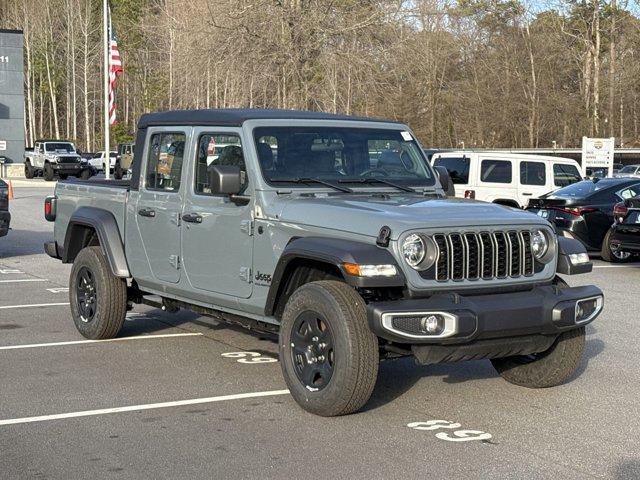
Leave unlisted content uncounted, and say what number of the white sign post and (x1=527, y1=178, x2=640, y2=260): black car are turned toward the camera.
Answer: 1

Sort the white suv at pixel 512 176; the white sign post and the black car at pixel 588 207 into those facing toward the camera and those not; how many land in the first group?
1

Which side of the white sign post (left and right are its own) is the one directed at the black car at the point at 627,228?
front

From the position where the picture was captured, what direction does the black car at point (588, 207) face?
facing away from the viewer and to the right of the viewer

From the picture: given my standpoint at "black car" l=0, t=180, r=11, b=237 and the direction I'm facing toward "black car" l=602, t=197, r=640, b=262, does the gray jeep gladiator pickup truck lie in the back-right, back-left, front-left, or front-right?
front-right

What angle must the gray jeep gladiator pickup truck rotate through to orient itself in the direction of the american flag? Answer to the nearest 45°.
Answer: approximately 135° to its left

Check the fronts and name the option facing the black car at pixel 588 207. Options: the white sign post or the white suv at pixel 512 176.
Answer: the white sign post

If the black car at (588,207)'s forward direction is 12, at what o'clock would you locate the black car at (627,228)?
the black car at (627,228) is roughly at 4 o'clock from the black car at (588,207).

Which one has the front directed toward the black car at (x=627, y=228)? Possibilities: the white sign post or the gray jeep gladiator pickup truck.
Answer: the white sign post

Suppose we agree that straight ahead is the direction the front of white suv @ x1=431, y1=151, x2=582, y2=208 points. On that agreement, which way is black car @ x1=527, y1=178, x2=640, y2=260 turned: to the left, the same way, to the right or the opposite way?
the same way

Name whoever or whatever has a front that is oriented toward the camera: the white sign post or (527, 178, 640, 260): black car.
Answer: the white sign post

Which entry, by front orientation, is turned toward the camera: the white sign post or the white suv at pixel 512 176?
the white sign post

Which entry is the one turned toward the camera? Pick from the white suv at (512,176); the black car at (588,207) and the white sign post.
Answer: the white sign post

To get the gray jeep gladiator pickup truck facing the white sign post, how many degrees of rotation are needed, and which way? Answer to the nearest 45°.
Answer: approximately 135° to its left

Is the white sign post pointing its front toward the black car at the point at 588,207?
yes

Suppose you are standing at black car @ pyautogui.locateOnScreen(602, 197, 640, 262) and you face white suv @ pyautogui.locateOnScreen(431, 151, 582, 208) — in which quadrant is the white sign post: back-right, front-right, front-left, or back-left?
front-right

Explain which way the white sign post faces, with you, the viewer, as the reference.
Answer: facing the viewer

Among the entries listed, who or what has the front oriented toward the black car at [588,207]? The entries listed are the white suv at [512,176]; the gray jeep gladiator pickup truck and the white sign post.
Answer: the white sign post

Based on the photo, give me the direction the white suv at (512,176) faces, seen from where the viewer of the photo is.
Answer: facing away from the viewer and to the right of the viewer
